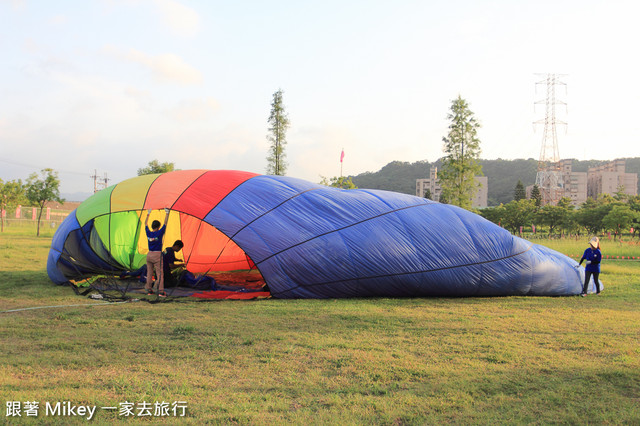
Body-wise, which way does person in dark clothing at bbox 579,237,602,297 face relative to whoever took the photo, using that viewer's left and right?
facing the viewer and to the left of the viewer

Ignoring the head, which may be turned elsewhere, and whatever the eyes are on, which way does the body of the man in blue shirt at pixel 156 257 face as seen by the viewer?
away from the camera

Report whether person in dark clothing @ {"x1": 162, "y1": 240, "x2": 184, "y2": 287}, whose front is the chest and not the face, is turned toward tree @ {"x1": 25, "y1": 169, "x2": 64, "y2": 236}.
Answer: no

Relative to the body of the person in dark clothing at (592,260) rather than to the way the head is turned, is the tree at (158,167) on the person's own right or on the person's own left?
on the person's own right

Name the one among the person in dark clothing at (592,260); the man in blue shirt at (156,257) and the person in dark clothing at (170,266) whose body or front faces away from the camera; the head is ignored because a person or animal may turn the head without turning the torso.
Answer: the man in blue shirt

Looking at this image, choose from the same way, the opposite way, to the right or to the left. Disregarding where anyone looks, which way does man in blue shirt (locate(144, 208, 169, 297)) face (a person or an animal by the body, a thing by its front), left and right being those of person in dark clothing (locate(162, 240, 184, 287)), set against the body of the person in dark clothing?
to the left

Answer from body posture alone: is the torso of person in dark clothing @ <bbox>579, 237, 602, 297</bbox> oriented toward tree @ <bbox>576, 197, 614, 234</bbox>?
no

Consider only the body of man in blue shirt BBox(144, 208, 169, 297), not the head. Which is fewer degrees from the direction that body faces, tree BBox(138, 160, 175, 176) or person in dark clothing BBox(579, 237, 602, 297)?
the tree

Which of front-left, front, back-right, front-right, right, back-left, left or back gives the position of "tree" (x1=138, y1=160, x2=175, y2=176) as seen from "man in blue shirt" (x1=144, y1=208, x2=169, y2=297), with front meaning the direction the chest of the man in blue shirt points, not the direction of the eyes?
front

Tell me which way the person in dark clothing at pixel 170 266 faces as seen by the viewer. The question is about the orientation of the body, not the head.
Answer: to the viewer's right
